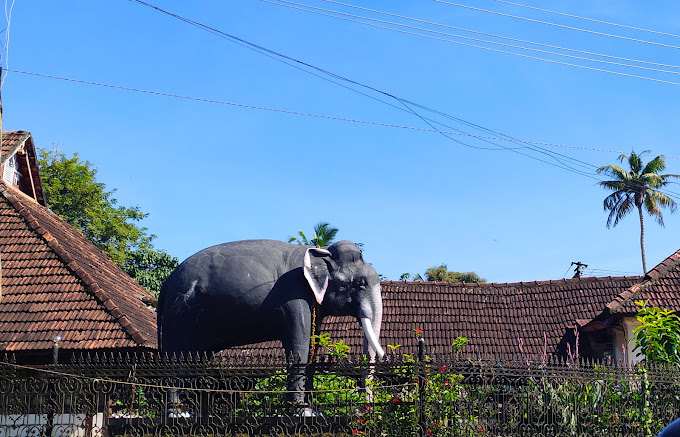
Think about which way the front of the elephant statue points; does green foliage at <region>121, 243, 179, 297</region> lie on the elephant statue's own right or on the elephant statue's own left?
on the elephant statue's own left

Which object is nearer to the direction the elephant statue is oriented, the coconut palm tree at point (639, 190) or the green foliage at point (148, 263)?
the coconut palm tree

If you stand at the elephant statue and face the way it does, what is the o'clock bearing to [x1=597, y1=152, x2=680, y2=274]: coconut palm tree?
The coconut palm tree is roughly at 10 o'clock from the elephant statue.

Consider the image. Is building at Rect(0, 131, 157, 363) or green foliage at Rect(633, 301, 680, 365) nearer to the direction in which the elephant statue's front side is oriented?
the green foliage

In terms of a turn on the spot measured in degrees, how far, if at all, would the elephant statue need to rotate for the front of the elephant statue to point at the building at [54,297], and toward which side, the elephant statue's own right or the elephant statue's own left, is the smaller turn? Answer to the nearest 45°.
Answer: approximately 135° to the elephant statue's own left

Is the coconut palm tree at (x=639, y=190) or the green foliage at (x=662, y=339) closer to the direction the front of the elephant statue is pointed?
the green foliage

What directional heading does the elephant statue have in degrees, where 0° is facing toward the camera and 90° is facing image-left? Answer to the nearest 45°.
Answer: approximately 270°

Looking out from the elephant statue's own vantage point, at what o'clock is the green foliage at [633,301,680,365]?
The green foliage is roughly at 12 o'clock from the elephant statue.
